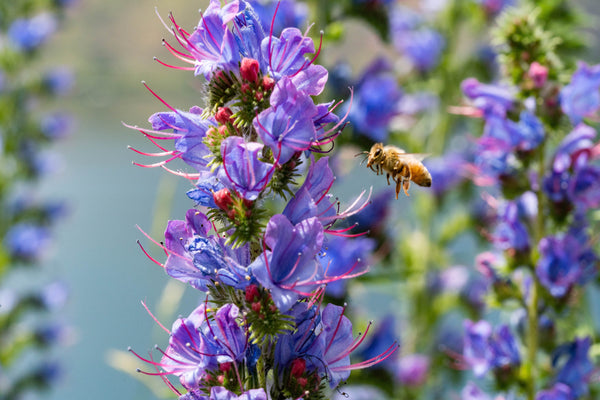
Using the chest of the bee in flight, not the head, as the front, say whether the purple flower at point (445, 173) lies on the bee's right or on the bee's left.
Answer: on the bee's right

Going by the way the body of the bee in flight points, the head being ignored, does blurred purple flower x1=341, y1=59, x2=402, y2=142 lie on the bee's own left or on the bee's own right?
on the bee's own right

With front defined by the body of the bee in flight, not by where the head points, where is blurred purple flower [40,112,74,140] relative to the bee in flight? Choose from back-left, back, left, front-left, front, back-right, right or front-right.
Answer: front-right

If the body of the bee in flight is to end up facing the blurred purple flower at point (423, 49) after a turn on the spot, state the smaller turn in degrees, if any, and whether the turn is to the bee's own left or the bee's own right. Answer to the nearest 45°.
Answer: approximately 90° to the bee's own right

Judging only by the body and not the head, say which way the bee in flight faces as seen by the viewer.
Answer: to the viewer's left
